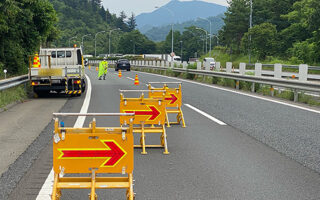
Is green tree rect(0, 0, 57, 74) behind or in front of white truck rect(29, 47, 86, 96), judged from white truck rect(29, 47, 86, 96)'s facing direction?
in front

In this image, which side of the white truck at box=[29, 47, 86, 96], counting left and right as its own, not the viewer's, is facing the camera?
back

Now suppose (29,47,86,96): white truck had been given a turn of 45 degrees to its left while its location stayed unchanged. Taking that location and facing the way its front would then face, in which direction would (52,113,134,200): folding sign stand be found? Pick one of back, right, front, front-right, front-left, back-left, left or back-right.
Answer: back-left

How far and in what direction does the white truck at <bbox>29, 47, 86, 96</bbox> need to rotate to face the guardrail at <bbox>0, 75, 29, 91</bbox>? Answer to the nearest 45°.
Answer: approximately 135° to its left

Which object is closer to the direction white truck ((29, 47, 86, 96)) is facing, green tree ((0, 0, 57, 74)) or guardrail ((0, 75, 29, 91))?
the green tree

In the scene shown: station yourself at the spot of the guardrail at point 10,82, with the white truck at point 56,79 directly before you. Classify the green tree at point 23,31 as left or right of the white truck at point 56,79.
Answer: left
